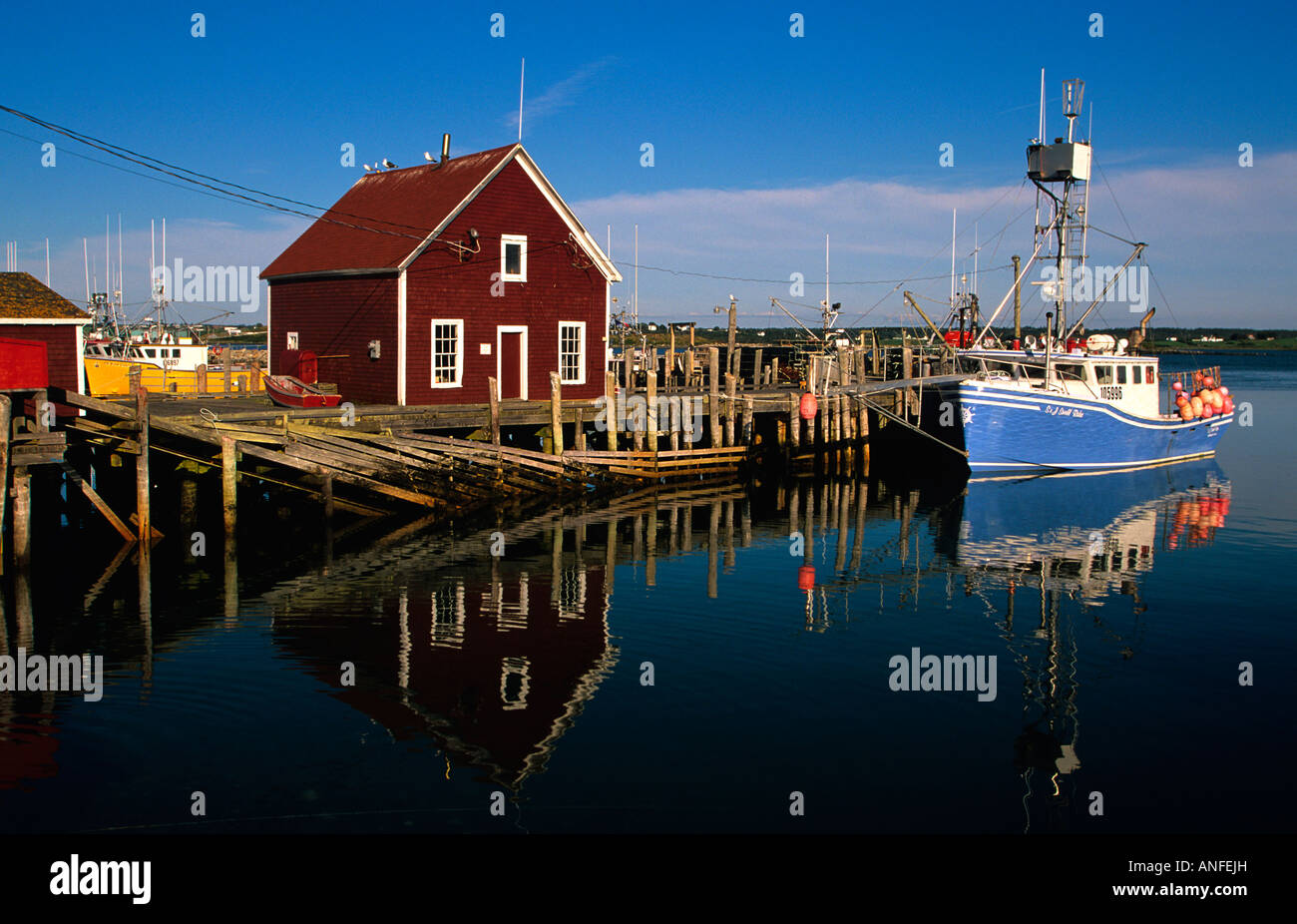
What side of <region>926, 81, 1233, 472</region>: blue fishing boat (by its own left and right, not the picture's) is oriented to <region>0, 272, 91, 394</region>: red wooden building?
front

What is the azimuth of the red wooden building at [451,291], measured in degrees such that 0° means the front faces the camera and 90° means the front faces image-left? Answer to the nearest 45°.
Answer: approximately 315°

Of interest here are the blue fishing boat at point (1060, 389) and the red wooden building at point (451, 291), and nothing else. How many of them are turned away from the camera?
0

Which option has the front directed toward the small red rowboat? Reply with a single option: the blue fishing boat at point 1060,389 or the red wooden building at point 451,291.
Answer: the blue fishing boat

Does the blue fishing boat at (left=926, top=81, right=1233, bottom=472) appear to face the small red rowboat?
yes

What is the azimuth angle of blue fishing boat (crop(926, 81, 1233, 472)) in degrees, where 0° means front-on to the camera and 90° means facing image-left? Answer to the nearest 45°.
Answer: approximately 45°

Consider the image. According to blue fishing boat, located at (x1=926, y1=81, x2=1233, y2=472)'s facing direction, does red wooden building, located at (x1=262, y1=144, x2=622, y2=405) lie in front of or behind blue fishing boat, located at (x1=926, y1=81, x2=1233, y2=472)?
in front

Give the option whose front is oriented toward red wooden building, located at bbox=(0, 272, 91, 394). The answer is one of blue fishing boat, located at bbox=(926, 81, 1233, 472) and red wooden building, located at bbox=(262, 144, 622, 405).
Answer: the blue fishing boat

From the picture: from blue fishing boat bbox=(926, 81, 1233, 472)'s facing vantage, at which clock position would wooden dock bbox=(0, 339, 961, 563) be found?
The wooden dock is roughly at 12 o'clock from the blue fishing boat.
